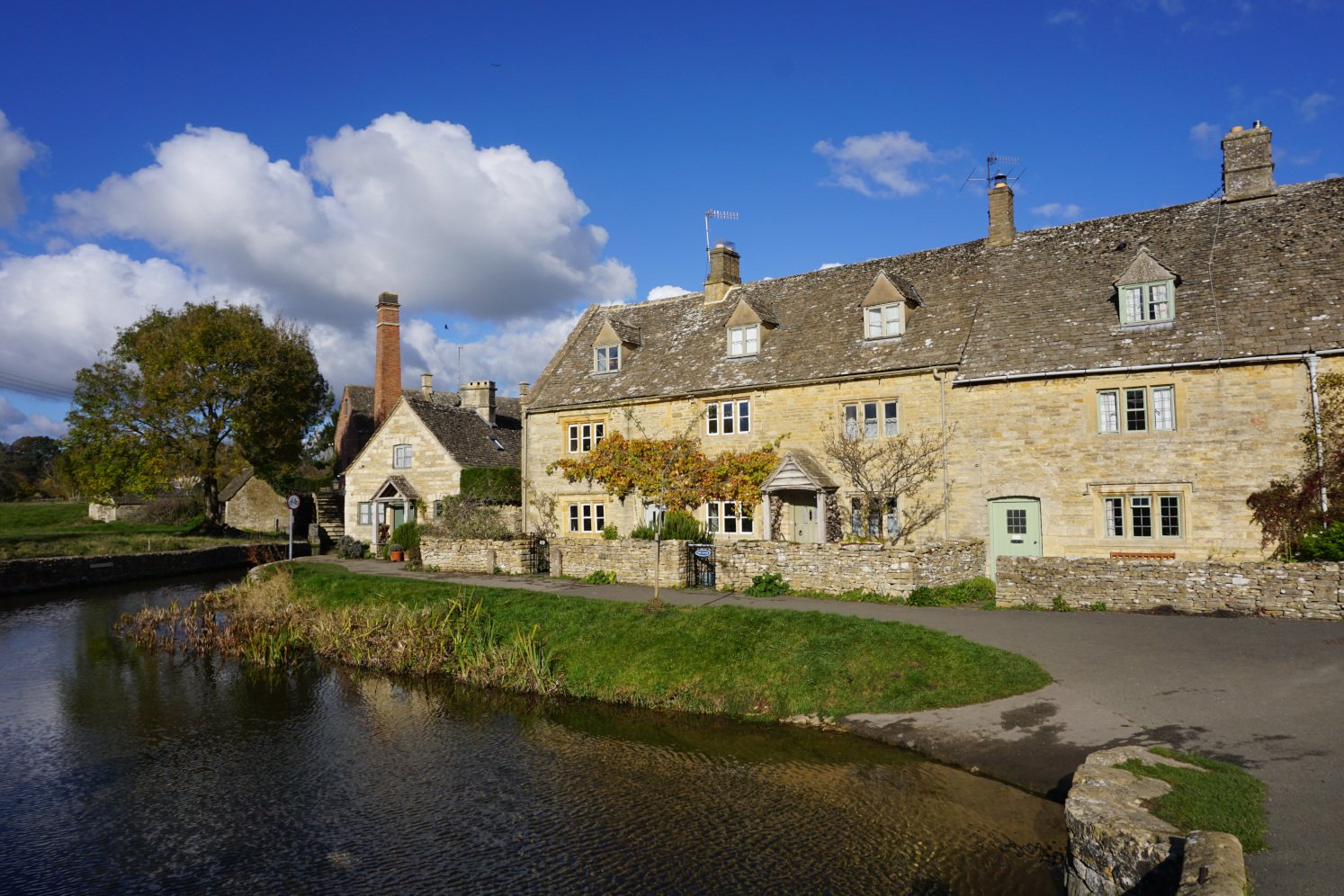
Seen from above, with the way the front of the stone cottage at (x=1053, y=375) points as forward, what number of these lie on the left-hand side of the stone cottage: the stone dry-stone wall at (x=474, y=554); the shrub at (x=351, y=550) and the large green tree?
0

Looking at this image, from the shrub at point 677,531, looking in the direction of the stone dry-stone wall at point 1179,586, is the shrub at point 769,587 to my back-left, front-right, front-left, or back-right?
front-right

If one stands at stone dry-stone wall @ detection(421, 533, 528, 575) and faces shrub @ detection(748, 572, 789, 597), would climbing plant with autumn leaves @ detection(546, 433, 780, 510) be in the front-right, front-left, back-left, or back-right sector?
front-left

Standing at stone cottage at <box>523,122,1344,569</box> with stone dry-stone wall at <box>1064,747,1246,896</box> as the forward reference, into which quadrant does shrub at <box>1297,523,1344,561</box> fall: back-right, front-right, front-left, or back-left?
front-left

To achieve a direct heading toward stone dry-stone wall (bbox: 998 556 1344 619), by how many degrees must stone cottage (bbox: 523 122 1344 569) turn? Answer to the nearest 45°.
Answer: approximately 45° to its left

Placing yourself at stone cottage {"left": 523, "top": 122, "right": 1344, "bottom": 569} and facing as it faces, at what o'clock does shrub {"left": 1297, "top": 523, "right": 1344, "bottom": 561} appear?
The shrub is roughly at 9 o'clock from the stone cottage.

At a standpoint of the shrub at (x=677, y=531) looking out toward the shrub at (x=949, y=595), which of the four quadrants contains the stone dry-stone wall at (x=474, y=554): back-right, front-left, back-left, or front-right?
back-right

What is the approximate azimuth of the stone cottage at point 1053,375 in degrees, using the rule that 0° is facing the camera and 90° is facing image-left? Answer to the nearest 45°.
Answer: approximately 45°

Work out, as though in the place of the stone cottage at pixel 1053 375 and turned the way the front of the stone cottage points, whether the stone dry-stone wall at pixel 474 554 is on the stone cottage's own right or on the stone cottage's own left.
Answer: on the stone cottage's own right
